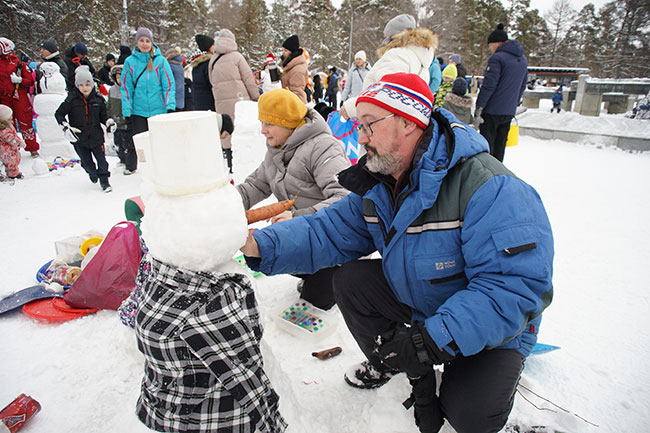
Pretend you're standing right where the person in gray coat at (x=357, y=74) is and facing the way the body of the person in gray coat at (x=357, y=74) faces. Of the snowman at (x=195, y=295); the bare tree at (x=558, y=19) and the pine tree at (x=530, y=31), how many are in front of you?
1

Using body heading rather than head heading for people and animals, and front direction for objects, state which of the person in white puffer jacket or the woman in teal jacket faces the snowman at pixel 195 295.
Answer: the woman in teal jacket

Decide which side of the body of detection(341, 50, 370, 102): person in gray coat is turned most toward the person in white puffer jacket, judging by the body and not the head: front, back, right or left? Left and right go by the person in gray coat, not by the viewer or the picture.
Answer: front

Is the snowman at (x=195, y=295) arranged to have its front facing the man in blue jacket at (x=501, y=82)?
yes

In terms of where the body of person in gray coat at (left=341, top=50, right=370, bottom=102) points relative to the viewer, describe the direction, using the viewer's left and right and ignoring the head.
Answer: facing the viewer

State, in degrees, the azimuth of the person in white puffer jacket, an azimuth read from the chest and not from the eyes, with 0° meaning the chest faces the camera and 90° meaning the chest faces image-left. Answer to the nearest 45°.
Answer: approximately 135°

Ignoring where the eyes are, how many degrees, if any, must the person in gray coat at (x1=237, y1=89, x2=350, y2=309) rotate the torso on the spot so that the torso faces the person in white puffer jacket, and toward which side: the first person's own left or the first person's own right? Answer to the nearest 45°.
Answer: approximately 180°

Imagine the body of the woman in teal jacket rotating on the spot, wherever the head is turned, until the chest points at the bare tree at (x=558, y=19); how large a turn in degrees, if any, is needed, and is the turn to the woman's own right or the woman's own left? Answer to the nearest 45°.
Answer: approximately 135° to the woman's own left

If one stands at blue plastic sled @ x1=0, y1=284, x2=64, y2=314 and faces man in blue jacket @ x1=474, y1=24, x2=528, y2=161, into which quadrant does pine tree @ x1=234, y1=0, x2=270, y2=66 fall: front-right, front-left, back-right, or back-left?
front-left

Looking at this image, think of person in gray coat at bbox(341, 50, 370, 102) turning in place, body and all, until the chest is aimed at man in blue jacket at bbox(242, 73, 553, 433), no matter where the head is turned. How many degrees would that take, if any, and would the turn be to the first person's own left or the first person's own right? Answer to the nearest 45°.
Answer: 0° — they already face them

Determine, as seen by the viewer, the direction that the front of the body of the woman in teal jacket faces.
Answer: toward the camera
